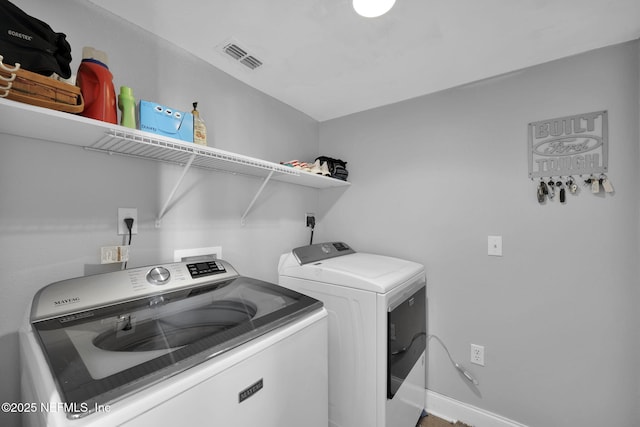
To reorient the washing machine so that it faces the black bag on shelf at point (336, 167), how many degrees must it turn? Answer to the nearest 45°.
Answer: approximately 90° to its left

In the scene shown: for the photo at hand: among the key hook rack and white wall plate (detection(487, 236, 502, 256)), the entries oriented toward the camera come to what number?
2

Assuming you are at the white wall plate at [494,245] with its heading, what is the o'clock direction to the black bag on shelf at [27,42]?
The black bag on shelf is roughly at 1 o'clock from the white wall plate.

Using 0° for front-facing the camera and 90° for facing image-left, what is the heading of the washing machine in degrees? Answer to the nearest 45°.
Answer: approximately 315°

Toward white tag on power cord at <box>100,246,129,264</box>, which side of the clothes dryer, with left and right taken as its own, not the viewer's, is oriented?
right

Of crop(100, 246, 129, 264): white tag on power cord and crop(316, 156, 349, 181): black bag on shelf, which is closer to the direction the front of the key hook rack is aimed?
the white tag on power cord

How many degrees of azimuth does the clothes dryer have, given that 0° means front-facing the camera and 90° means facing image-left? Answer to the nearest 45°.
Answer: approximately 315°

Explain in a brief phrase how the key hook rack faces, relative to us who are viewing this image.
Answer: facing the viewer

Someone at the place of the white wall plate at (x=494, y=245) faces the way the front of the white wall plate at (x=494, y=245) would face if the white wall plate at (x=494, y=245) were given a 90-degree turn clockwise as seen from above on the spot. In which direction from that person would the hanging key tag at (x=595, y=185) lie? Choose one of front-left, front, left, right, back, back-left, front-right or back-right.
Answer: back

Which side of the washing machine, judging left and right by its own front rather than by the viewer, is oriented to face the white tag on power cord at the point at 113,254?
back

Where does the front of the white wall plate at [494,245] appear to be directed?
toward the camera
